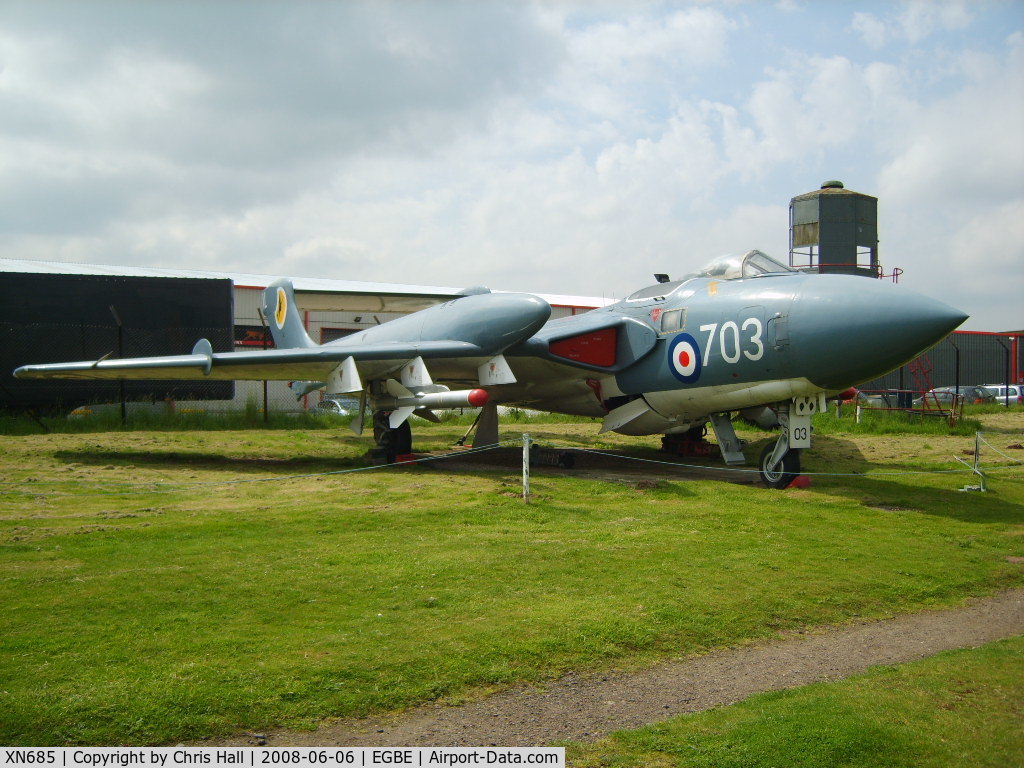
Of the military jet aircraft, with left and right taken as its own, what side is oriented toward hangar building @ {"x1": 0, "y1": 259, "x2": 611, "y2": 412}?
back

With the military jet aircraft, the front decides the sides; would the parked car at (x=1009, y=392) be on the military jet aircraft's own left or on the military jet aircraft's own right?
on the military jet aircraft's own left

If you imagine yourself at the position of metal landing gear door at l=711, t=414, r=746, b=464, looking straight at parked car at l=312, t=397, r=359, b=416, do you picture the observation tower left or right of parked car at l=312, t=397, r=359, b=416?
right

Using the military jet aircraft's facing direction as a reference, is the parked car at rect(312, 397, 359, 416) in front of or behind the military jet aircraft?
behind

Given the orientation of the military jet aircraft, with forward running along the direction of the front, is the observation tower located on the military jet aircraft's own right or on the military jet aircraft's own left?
on the military jet aircraft's own left

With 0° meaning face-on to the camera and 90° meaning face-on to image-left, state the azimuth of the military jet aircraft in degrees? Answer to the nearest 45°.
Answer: approximately 315°
